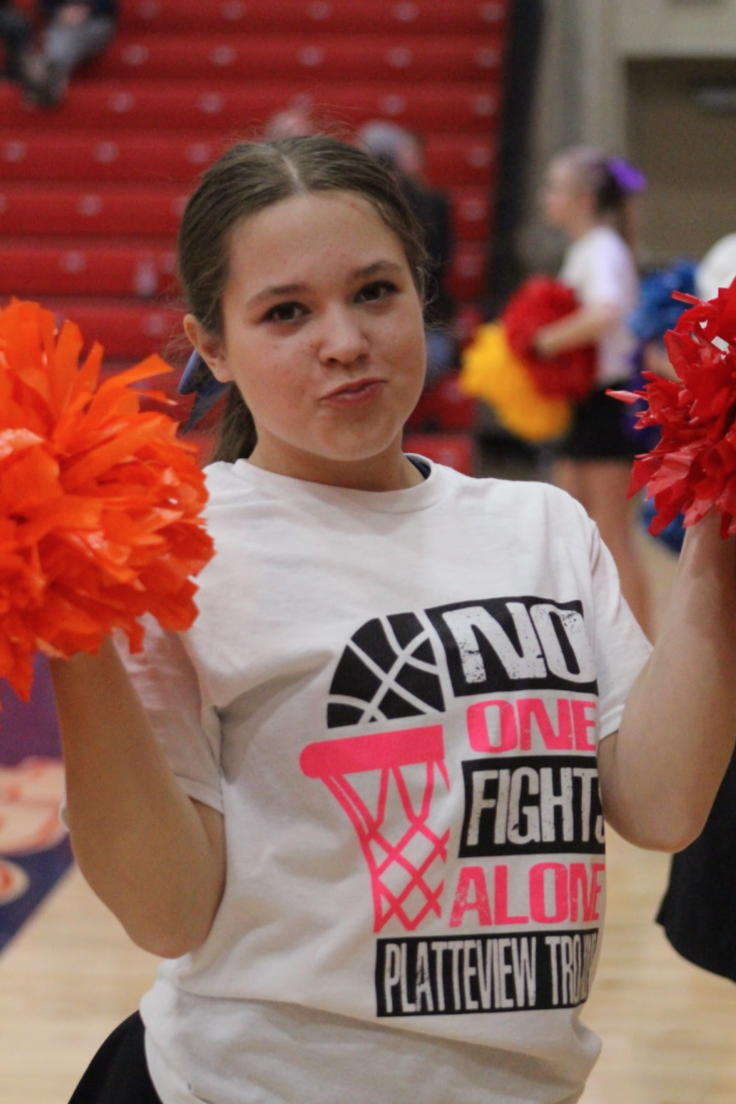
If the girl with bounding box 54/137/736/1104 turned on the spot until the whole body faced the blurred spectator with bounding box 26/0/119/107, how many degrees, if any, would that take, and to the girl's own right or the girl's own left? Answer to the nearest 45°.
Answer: approximately 135° to the girl's own left

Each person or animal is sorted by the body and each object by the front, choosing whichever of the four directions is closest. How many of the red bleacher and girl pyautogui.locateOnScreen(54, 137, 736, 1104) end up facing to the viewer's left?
0

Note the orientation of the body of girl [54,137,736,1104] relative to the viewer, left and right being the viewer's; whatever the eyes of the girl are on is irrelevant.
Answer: facing the viewer and to the right of the viewer

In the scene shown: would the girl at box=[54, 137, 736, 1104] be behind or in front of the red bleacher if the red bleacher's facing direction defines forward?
in front

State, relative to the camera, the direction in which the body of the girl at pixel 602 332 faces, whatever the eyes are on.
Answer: to the viewer's left

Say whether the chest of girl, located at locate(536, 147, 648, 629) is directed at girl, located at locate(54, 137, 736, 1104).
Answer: no

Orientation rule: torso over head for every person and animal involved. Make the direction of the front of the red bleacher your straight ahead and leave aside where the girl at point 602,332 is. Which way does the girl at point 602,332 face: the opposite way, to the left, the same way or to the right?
to the right

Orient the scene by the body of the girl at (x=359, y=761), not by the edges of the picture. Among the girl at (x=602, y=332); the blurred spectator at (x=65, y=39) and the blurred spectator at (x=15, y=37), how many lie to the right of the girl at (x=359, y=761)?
0

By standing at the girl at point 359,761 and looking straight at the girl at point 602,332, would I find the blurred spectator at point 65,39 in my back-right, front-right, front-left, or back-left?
front-left

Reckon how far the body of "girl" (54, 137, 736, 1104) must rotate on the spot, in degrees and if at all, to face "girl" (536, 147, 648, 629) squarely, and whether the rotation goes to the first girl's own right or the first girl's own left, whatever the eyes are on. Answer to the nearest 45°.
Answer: approximately 135° to the first girl's own left

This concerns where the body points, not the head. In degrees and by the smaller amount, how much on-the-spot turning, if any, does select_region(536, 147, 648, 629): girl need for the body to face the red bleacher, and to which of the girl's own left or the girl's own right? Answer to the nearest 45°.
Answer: approximately 45° to the girl's own right

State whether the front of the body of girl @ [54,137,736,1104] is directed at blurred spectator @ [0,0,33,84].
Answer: no

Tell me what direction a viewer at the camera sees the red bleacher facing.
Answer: facing the viewer

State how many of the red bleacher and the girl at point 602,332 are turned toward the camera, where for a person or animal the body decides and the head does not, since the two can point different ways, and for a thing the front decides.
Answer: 1

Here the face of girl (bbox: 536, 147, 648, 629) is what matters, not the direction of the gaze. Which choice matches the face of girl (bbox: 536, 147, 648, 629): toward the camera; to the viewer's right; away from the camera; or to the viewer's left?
to the viewer's left

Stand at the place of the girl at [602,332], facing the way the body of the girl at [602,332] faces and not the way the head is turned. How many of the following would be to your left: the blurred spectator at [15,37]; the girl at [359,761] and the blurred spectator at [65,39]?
1
